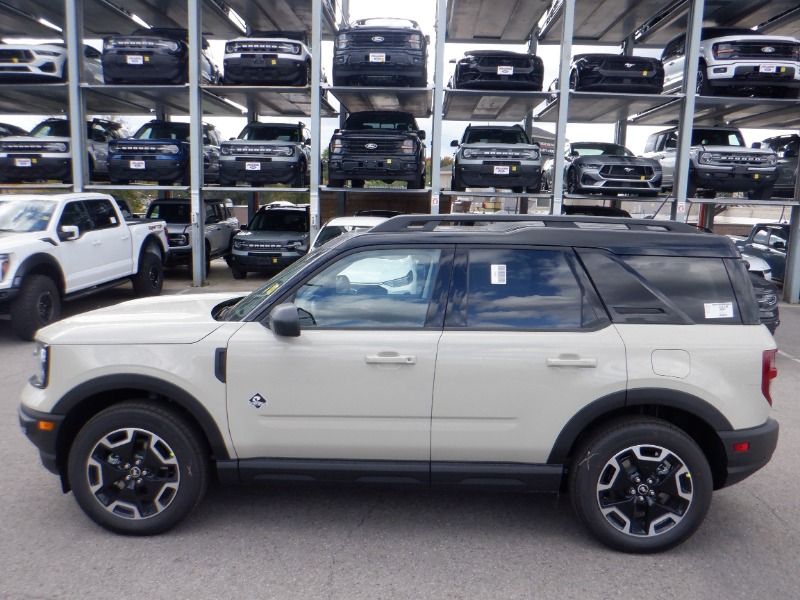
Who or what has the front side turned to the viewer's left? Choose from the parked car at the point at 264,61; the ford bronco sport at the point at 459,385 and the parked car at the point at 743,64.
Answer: the ford bronco sport

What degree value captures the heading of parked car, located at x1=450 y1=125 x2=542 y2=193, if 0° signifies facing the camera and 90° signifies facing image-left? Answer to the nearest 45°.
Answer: approximately 0°

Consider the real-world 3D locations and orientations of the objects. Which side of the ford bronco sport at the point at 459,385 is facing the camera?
left

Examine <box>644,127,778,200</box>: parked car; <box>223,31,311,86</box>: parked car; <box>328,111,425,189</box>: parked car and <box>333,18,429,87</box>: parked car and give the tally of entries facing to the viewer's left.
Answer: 0

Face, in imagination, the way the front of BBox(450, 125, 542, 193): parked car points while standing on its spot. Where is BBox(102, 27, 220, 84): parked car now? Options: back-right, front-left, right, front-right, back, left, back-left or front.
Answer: right

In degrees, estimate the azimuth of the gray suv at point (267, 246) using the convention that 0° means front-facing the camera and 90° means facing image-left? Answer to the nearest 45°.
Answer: approximately 45°

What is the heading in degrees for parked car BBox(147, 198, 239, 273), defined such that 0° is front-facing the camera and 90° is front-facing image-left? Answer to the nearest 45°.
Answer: approximately 45°

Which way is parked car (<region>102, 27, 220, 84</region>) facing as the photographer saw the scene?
facing the viewer and to the left of the viewer

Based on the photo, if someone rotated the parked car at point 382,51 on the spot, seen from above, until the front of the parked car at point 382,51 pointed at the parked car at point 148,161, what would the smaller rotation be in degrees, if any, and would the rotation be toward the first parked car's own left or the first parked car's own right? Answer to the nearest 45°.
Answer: approximately 90° to the first parked car's own right

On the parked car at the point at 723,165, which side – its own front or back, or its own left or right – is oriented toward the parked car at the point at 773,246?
left

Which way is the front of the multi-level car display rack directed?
toward the camera

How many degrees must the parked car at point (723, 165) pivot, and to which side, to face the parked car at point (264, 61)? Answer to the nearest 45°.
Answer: approximately 135° to its right

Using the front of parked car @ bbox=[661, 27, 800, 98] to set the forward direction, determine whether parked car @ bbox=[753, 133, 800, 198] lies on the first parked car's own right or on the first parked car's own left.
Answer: on the first parked car's own left

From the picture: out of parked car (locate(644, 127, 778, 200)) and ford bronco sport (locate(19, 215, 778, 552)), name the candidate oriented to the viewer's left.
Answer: the ford bronco sport
